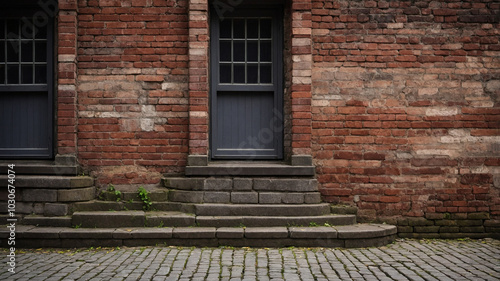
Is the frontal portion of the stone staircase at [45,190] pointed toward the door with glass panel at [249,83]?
no

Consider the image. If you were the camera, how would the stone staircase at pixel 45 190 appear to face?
facing the viewer

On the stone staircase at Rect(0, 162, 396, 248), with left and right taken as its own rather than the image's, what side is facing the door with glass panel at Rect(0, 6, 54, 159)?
right

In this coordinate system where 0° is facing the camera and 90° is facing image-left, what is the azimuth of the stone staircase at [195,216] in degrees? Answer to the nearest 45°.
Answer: approximately 0°
